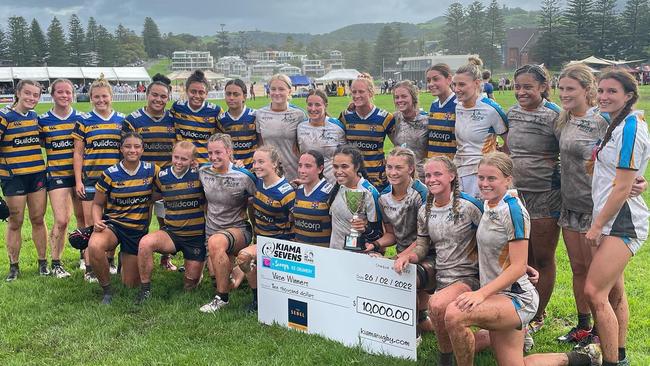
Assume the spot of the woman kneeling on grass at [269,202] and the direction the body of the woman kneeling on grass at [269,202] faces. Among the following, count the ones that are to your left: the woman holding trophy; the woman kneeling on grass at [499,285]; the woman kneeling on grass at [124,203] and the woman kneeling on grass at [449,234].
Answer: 3

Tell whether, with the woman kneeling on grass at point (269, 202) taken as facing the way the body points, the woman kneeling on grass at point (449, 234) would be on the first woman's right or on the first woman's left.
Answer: on the first woman's left

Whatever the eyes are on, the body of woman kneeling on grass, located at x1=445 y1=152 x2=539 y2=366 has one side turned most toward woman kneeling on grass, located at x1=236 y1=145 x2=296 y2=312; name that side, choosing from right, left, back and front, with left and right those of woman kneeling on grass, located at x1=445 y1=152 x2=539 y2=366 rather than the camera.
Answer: right

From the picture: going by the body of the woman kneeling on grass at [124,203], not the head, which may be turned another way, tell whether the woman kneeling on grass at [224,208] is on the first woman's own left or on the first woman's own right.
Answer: on the first woman's own left

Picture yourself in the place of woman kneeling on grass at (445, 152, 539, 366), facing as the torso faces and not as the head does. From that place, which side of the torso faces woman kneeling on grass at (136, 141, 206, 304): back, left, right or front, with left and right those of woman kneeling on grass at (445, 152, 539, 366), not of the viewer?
right

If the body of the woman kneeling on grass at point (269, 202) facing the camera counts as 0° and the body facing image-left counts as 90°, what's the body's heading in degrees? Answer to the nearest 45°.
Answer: approximately 45°

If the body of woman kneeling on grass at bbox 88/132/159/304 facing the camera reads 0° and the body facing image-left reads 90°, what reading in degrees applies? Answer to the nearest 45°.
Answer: approximately 0°

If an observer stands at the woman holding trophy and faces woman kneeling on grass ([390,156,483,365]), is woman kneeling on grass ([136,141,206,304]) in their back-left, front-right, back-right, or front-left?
back-right
